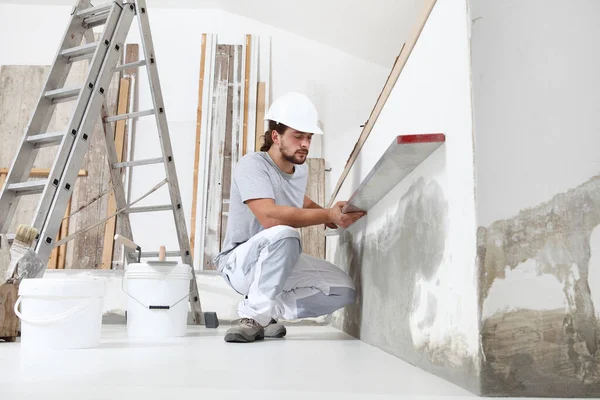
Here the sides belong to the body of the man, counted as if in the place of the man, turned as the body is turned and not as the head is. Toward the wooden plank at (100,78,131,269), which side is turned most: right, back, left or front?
back

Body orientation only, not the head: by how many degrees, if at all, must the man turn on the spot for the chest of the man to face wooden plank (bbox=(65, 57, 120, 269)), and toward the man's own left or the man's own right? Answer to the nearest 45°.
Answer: approximately 180°

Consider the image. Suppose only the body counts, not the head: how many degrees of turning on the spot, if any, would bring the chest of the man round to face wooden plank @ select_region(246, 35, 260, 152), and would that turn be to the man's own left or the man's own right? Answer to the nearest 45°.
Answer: approximately 135° to the man's own left

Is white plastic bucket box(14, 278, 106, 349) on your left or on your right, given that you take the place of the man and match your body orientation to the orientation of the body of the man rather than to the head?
on your right

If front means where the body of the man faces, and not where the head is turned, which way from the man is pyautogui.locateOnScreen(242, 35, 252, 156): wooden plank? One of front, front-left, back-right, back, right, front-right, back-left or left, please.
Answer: back-left

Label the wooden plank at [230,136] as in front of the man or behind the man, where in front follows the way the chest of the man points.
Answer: behind

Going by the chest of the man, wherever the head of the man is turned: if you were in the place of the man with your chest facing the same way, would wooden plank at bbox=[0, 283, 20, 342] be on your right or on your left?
on your right

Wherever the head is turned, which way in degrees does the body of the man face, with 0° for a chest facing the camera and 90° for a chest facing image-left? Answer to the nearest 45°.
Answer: approximately 315°

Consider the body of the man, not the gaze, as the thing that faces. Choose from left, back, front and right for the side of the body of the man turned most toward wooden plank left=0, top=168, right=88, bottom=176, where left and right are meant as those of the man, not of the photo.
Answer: back

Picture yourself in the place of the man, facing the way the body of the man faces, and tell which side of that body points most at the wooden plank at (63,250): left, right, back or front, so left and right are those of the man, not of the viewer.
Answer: back
